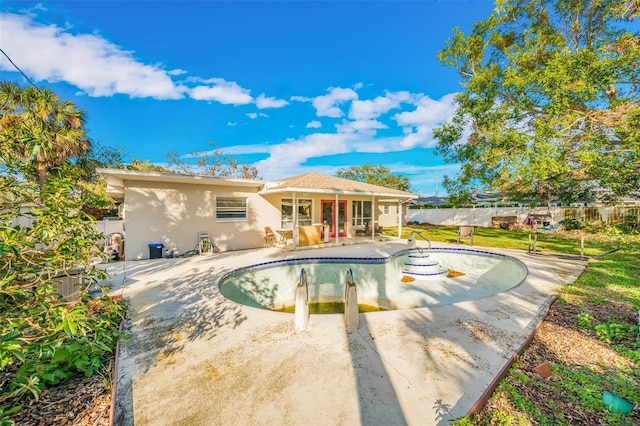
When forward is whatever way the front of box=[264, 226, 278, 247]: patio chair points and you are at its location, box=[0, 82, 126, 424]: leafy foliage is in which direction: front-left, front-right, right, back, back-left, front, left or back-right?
front-right

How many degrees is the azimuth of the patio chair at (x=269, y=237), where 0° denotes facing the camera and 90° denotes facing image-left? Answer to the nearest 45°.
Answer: approximately 315°

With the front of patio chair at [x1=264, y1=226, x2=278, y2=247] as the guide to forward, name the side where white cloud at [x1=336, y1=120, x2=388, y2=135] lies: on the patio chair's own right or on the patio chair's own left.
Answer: on the patio chair's own left

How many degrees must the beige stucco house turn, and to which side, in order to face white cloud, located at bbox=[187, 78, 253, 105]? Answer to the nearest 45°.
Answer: approximately 135° to its left

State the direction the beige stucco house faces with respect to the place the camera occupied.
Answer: facing the viewer and to the right of the viewer

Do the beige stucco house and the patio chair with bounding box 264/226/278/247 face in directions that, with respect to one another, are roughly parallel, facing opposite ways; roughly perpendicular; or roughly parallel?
roughly parallel

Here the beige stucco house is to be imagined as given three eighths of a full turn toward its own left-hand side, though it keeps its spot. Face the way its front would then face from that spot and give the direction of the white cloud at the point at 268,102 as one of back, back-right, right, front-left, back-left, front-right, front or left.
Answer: front

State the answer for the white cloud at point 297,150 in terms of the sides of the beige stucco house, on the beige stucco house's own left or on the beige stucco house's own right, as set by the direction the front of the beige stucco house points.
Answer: on the beige stucco house's own left

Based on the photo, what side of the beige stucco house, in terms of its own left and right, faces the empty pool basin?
front

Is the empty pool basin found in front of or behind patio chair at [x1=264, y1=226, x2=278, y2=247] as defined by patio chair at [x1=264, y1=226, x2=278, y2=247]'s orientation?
in front

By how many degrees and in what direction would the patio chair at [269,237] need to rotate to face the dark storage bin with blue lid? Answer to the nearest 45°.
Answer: approximately 90° to its right

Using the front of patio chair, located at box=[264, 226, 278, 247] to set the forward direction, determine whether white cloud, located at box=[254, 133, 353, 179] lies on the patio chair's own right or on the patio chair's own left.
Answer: on the patio chair's own left
